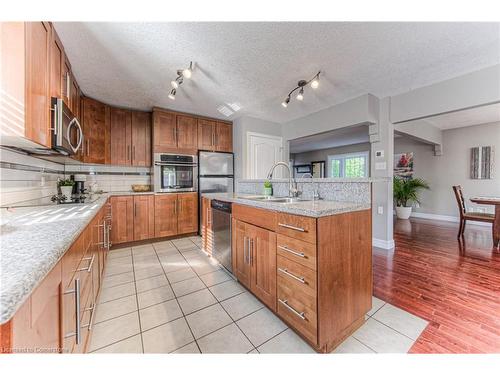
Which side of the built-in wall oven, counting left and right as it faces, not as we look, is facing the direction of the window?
left

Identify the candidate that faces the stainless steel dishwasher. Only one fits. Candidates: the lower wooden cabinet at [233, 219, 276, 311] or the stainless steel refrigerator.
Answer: the stainless steel refrigerator

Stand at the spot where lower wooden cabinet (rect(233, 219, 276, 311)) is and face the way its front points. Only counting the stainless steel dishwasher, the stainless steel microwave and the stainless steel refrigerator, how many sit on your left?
0

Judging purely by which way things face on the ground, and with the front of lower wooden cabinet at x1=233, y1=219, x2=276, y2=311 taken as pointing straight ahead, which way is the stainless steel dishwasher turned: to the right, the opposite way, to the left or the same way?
the same way

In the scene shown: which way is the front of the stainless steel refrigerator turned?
toward the camera

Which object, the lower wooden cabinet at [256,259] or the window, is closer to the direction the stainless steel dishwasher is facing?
the lower wooden cabinet

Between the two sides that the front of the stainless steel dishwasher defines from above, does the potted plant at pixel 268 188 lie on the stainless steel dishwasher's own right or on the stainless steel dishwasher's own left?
on the stainless steel dishwasher's own left

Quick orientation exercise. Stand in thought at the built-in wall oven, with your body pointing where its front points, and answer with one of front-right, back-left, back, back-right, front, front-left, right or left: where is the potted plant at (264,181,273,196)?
front-left

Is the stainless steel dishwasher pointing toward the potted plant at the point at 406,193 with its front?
no

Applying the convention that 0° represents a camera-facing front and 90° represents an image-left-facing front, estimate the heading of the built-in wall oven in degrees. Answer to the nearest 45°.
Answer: approximately 0°

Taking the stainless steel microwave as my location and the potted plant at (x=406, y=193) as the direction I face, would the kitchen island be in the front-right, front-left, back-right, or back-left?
front-right

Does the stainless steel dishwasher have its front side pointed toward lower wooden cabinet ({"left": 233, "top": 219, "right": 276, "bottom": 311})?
no

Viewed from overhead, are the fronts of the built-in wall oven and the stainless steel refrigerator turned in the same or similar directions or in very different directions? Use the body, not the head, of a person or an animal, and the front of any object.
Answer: same or similar directions

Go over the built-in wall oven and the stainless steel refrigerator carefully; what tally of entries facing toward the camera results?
2

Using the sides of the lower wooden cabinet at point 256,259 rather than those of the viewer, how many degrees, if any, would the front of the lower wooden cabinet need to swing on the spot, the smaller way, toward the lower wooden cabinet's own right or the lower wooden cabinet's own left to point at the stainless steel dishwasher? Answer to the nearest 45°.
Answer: approximately 90° to the lower wooden cabinet's own right

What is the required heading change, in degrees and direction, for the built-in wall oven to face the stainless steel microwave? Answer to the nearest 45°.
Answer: approximately 45° to its right

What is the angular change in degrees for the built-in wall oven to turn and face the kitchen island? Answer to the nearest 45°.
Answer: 0° — it already faces it

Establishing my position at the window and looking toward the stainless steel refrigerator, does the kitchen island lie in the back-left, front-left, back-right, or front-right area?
front-left
